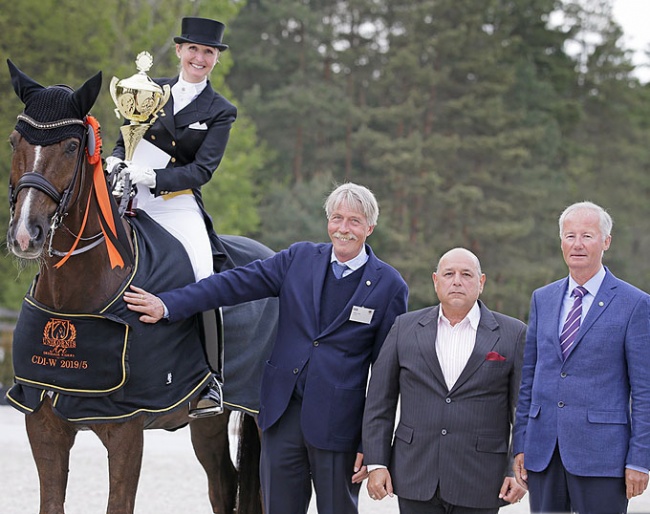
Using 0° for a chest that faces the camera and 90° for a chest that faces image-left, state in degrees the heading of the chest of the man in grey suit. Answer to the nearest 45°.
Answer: approximately 0°

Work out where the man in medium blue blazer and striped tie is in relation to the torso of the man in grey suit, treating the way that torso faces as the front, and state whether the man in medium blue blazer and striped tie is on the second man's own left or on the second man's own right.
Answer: on the second man's own left

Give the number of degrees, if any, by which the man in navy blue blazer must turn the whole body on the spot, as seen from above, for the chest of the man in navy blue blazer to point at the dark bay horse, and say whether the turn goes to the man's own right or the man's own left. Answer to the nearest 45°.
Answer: approximately 90° to the man's own right

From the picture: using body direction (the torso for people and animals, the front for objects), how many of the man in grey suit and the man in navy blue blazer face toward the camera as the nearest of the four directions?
2

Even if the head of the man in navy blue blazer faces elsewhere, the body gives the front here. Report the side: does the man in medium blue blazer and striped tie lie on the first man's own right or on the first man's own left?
on the first man's own left

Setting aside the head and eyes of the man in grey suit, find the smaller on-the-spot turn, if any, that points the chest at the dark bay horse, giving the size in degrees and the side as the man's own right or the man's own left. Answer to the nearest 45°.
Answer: approximately 90° to the man's own right

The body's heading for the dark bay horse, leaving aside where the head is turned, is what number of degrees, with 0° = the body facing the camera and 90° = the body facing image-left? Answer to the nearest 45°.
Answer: approximately 45°
